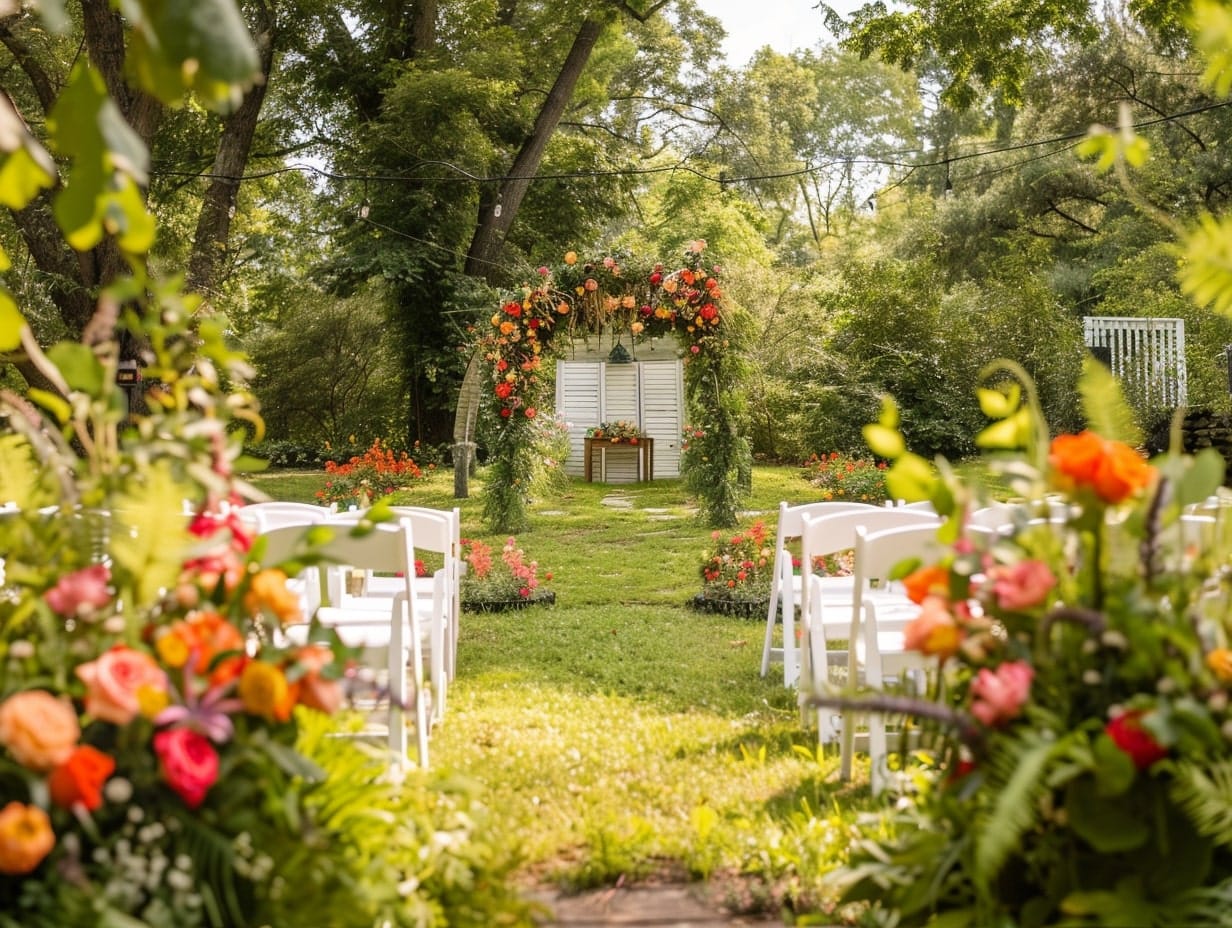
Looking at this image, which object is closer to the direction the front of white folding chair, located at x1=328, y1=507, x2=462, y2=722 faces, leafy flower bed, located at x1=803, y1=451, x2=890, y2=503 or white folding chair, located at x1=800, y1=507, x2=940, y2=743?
the leafy flower bed

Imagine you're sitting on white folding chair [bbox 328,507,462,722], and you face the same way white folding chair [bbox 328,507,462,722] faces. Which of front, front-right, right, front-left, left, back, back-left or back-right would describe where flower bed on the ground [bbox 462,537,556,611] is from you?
front

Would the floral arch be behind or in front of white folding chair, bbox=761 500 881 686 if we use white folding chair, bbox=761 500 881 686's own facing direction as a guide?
in front

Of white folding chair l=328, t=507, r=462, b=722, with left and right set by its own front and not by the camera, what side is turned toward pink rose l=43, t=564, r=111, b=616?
back

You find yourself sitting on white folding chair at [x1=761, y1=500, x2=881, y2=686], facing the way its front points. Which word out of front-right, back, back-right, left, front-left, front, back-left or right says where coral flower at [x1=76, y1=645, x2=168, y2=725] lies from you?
back

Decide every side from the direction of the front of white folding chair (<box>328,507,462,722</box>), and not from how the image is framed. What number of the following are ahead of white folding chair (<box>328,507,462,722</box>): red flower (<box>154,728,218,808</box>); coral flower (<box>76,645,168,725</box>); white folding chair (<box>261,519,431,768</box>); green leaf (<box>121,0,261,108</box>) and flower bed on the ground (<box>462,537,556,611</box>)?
1

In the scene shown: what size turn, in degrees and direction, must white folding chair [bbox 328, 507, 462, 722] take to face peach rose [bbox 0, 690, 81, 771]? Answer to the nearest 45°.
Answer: approximately 180°

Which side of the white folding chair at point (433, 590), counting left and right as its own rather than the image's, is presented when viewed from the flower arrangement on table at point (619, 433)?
front

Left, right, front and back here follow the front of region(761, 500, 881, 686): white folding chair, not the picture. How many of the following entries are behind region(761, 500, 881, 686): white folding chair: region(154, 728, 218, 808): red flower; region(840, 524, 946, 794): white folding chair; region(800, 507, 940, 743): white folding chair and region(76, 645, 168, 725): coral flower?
4

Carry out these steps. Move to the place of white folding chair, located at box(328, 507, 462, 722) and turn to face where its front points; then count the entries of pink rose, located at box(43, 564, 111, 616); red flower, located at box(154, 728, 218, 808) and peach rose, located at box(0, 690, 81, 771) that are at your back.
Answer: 3

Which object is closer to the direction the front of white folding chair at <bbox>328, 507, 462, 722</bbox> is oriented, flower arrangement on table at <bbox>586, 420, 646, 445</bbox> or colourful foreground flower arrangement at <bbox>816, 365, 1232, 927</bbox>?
the flower arrangement on table

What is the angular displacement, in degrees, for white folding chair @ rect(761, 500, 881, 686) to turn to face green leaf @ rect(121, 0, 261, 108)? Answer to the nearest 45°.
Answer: approximately 180°

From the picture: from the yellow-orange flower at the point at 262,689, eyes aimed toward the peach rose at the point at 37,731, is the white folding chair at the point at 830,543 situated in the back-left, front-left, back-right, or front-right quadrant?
back-right

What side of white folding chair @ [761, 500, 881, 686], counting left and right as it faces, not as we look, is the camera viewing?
back

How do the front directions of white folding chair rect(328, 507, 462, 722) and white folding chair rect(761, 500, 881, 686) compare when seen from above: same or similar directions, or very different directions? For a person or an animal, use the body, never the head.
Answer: same or similar directions

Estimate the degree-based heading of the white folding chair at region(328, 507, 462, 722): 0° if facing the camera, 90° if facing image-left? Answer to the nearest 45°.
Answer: approximately 180°

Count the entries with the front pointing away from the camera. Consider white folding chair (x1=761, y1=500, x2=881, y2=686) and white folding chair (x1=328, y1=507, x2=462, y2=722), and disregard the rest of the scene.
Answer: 2
